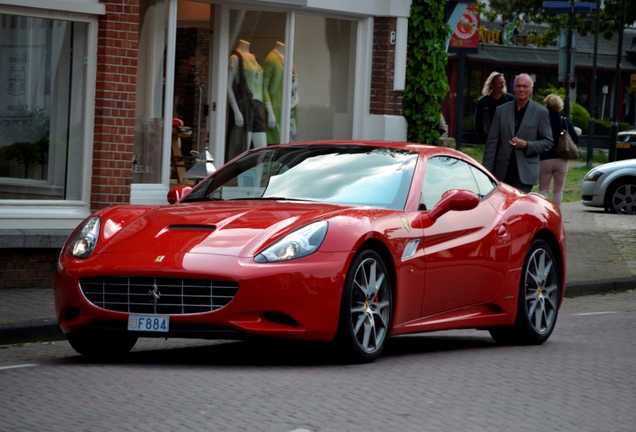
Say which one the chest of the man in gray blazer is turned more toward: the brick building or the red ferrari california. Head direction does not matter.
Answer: the red ferrari california

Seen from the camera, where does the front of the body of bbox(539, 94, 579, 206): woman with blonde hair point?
away from the camera

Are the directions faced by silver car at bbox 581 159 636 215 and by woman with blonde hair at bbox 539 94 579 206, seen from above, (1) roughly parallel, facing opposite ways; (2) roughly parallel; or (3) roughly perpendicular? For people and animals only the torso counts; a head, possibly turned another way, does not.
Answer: roughly perpendicular

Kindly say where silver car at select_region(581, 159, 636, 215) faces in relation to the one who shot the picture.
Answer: facing to the left of the viewer

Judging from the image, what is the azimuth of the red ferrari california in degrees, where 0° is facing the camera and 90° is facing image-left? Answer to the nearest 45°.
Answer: approximately 45°

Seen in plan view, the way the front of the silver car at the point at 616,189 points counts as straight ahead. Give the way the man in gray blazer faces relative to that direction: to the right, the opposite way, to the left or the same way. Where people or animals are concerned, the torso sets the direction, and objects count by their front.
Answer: to the left

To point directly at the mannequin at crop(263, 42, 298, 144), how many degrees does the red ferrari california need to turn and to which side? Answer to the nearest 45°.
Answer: approximately 135° to its right

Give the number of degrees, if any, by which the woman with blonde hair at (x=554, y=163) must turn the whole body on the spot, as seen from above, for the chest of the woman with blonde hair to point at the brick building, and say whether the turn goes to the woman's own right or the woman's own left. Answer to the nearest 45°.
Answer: approximately 135° to the woman's own left

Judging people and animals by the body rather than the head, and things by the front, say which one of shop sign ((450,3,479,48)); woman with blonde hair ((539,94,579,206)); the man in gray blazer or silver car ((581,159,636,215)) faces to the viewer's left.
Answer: the silver car

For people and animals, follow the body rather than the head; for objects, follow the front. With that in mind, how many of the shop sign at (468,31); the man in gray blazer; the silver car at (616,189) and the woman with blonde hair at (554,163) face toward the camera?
2

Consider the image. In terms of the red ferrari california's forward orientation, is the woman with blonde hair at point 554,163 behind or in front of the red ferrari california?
behind
